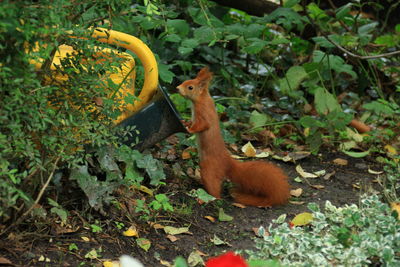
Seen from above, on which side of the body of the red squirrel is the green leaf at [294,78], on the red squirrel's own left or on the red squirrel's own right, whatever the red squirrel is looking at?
on the red squirrel's own right

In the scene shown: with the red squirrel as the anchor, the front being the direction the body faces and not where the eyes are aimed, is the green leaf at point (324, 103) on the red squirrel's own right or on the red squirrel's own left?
on the red squirrel's own right

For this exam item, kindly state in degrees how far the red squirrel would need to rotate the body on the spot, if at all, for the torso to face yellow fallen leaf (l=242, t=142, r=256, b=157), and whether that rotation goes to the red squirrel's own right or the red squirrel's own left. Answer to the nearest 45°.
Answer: approximately 90° to the red squirrel's own right

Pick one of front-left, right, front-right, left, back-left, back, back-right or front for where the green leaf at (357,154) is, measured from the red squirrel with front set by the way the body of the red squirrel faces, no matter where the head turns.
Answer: back-right

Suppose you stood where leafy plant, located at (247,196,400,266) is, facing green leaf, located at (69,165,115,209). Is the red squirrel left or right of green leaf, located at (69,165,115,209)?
right

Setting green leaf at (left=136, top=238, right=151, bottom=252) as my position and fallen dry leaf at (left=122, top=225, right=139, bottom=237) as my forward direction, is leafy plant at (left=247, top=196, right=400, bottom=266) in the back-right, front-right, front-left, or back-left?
back-right

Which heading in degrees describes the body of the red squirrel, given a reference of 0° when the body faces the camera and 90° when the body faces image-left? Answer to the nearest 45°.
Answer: approximately 90°

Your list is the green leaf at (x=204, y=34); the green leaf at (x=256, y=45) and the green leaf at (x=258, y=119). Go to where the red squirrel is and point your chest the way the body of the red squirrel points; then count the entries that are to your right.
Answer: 3

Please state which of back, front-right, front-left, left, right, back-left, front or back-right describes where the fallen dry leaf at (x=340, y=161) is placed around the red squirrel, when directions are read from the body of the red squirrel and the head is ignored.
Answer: back-right

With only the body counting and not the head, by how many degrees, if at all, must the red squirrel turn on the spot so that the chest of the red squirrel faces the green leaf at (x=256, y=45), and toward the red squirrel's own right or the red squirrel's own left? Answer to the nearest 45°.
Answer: approximately 90° to the red squirrel's own right

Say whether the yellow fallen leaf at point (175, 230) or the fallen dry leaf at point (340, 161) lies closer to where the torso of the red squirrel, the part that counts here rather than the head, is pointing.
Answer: the yellow fallen leaf

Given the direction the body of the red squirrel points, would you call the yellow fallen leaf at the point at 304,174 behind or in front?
behind

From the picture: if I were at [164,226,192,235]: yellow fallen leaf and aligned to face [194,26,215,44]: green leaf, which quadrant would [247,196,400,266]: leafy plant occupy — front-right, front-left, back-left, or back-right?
back-right

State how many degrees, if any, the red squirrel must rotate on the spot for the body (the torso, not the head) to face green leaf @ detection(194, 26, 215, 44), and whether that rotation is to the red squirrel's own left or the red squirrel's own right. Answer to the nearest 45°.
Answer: approximately 90° to the red squirrel's own right

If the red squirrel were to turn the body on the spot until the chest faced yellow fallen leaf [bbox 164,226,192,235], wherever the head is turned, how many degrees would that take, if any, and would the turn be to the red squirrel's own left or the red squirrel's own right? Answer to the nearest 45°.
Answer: approximately 90° to the red squirrel's own left
